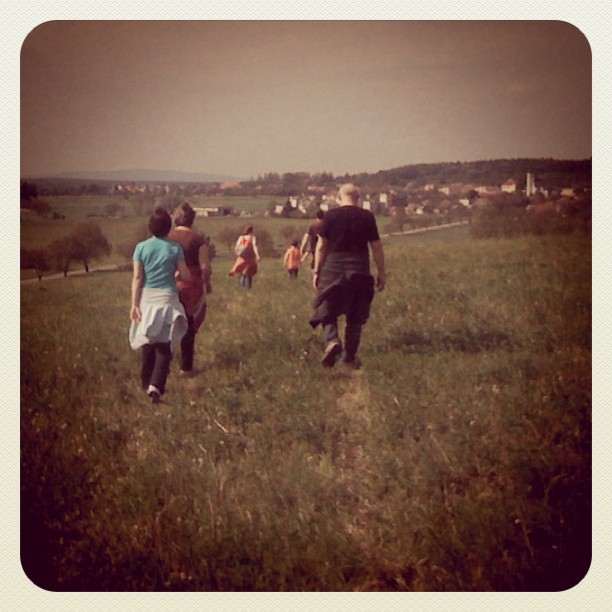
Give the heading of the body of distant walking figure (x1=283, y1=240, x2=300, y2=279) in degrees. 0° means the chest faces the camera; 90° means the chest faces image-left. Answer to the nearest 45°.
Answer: approximately 180°

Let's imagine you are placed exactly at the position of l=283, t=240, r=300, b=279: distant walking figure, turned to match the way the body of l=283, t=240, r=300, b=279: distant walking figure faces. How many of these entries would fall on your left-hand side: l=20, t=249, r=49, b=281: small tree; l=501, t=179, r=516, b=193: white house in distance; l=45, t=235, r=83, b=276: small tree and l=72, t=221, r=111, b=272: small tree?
3

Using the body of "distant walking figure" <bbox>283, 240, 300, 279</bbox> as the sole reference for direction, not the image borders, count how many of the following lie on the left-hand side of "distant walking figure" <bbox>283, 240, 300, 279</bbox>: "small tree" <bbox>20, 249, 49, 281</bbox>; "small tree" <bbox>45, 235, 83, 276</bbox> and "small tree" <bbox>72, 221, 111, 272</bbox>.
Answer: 3

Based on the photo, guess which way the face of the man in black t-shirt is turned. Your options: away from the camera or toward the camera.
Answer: away from the camera

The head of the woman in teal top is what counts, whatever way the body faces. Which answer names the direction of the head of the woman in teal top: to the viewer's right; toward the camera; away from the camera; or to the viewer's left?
away from the camera

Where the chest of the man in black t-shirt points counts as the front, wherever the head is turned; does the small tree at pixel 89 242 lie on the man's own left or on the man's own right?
on the man's own left

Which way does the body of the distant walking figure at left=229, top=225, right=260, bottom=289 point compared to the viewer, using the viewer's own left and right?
facing away from the viewer

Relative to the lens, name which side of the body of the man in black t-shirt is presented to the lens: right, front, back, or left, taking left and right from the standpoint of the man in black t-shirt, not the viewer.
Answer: back
